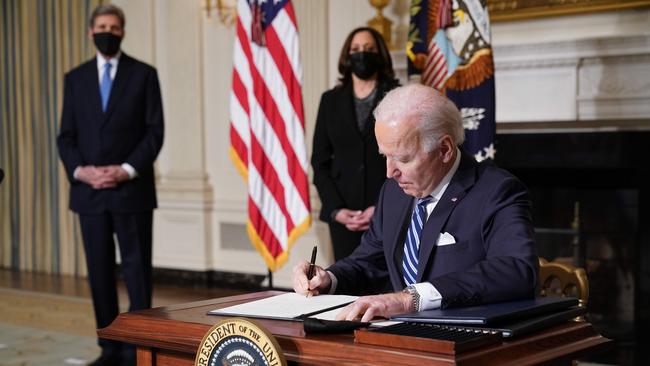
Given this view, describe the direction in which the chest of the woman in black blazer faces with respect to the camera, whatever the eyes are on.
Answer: toward the camera

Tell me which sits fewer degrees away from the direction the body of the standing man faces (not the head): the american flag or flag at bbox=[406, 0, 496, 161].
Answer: the flag

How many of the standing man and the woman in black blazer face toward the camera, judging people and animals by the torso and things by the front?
2

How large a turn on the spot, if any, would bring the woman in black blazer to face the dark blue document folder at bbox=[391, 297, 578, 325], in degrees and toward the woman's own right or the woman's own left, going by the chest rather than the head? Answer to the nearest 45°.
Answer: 0° — they already face it

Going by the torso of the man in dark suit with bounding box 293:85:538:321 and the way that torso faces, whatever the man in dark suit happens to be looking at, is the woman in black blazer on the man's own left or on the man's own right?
on the man's own right

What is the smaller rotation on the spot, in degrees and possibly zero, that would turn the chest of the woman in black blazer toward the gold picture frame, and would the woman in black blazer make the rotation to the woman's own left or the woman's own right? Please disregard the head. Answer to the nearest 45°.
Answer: approximately 135° to the woman's own left

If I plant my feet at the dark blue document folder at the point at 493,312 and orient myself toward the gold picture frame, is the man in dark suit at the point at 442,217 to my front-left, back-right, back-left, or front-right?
front-left

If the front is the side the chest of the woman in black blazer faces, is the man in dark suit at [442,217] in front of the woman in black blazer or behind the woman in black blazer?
in front

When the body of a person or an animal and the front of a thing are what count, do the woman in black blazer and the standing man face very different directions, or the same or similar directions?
same or similar directions

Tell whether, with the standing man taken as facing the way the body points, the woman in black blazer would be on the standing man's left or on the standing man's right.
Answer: on the standing man's left

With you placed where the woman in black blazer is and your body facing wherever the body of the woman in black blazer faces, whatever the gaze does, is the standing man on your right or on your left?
on your right

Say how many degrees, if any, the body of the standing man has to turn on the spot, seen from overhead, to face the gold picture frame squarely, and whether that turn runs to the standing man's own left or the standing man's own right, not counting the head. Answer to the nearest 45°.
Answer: approximately 90° to the standing man's own left

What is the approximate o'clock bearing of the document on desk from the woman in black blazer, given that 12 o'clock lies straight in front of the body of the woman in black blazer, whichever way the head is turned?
The document on desk is roughly at 12 o'clock from the woman in black blazer.

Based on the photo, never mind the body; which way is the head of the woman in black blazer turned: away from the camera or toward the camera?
toward the camera

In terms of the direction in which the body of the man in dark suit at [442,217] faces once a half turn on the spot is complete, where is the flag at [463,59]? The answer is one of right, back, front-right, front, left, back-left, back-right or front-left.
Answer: front-left

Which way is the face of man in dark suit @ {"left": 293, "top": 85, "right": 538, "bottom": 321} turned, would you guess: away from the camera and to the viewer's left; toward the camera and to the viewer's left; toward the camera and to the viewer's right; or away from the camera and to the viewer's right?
toward the camera and to the viewer's left
